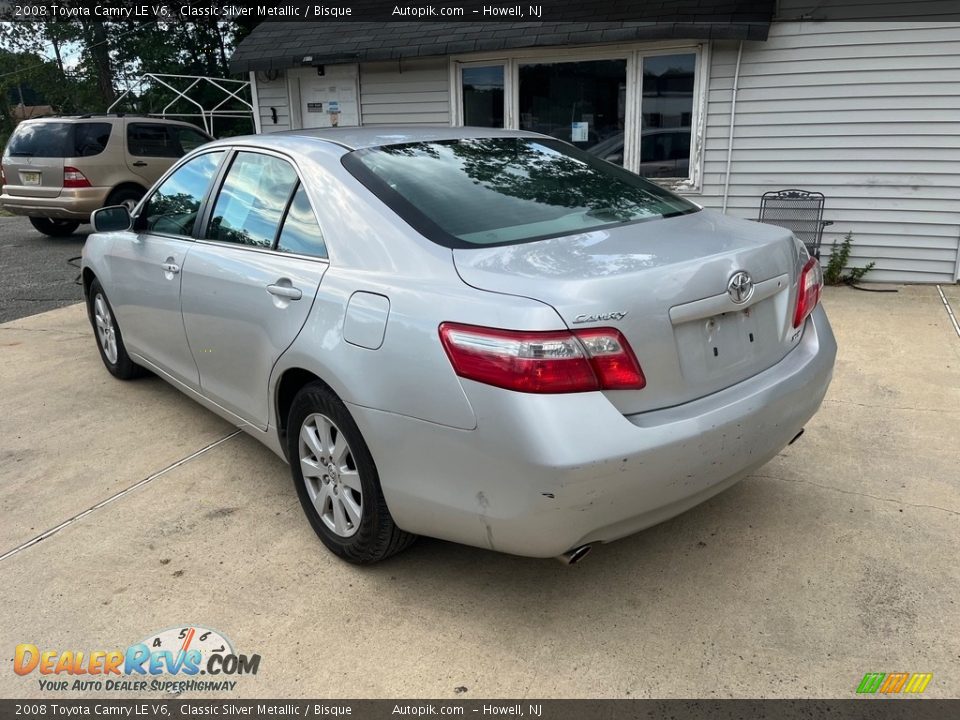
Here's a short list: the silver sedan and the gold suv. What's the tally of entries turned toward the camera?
0

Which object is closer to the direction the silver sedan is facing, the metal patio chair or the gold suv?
the gold suv

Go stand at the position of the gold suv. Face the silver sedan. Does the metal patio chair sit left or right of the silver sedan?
left

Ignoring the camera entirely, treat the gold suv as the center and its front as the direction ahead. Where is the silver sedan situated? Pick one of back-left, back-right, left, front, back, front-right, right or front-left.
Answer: back-right

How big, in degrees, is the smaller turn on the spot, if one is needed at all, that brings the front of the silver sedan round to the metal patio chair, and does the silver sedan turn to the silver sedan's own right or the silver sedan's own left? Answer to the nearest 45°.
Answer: approximately 90° to the silver sedan's own right

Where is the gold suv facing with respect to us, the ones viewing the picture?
facing away from the viewer and to the right of the viewer

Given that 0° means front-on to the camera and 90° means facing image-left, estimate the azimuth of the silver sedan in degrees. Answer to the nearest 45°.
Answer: approximately 135°

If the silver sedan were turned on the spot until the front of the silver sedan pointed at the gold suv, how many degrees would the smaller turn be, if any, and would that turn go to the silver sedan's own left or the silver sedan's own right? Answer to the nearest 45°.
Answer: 0° — it already faces it

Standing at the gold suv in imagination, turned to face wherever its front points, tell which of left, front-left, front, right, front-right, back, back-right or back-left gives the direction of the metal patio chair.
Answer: right
